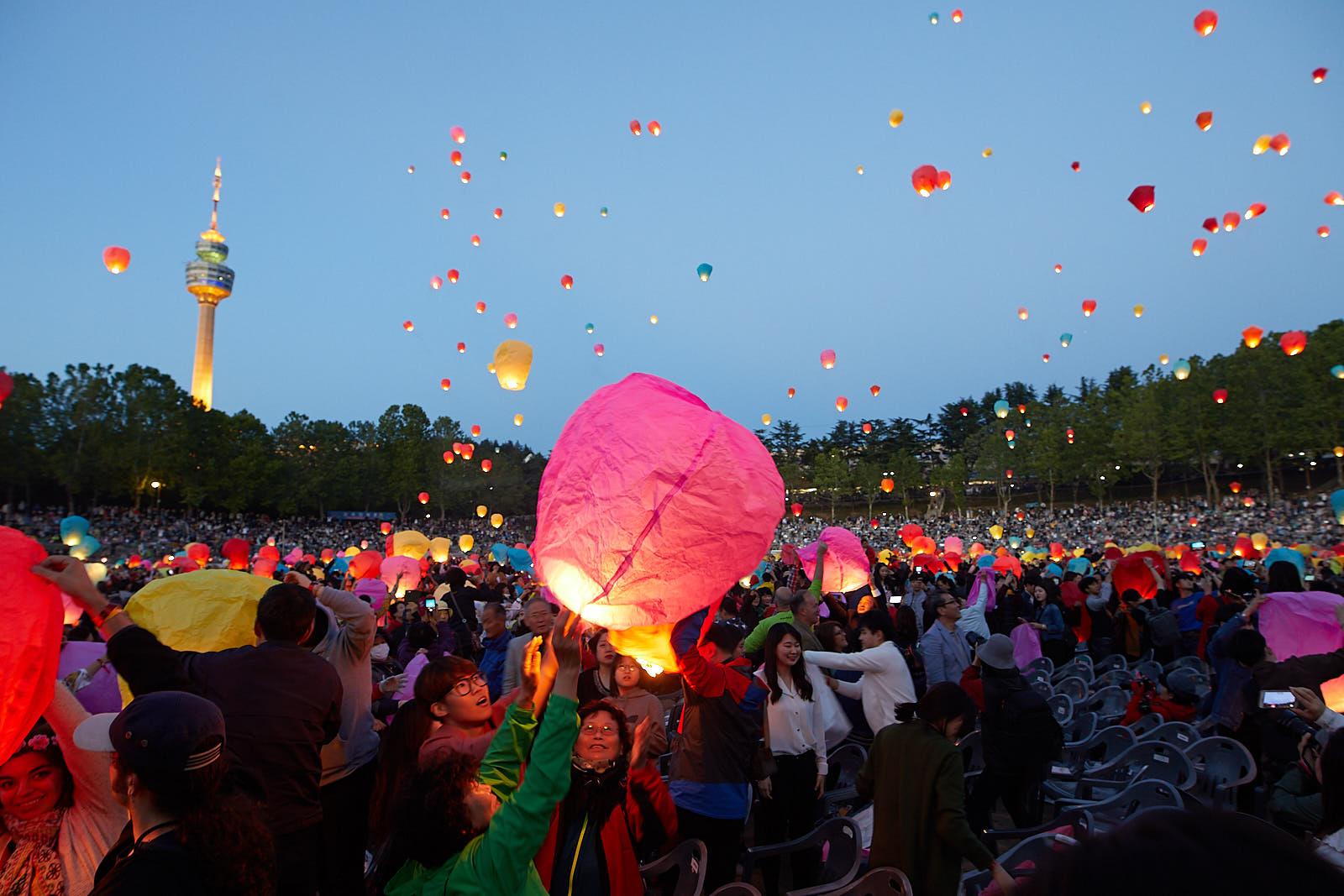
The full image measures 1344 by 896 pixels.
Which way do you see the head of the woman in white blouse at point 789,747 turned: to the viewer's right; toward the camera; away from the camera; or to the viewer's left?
toward the camera

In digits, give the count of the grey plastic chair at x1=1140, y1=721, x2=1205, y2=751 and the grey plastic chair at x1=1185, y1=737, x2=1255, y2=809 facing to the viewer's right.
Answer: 0

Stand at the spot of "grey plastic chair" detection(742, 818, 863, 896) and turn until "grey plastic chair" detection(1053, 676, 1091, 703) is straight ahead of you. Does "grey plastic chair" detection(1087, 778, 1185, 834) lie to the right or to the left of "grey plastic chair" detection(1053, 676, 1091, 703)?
right

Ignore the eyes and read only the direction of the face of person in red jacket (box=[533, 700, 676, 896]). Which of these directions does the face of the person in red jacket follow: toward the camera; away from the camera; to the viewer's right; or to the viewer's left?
toward the camera

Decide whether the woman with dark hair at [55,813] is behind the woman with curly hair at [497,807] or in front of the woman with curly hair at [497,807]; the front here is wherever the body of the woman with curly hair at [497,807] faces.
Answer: behind

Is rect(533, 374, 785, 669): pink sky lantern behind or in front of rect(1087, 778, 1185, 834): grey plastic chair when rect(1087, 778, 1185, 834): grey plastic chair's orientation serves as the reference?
in front

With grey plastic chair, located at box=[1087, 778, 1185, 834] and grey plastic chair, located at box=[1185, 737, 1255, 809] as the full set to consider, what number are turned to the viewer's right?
0

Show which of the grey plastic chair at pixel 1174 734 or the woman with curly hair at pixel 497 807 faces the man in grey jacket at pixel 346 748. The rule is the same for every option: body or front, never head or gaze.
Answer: the grey plastic chair

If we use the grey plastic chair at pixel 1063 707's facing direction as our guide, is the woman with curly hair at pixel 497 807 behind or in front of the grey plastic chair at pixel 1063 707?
in front
